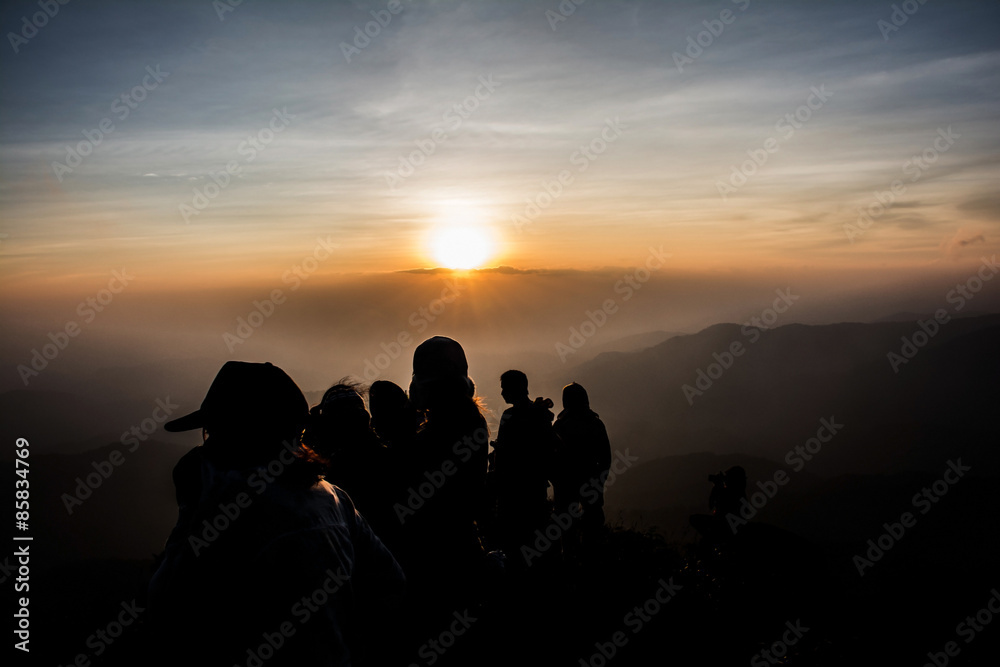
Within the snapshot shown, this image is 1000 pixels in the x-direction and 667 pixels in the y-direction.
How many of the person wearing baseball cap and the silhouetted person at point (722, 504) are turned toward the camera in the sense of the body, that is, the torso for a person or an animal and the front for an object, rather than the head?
0

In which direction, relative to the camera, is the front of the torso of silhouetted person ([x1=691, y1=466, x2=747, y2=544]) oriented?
to the viewer's left

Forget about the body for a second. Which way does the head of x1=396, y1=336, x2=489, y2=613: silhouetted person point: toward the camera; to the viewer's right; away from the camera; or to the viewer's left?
away from the camera

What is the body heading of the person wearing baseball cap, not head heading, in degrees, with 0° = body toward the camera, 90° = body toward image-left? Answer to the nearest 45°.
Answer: approximately 135°

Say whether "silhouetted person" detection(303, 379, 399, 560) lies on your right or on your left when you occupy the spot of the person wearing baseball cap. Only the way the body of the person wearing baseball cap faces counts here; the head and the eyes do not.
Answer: on your right
